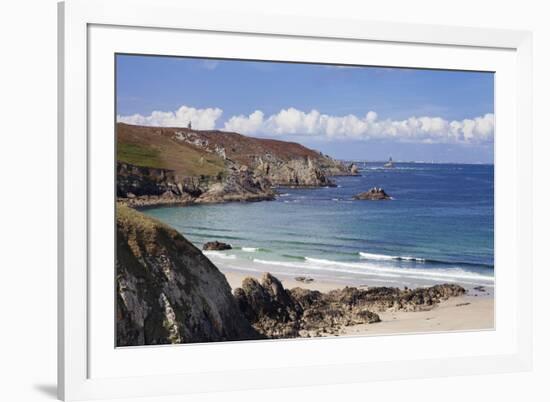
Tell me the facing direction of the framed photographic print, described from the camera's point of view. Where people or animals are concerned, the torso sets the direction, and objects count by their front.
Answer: facing the viewer and to the right of the viewer
